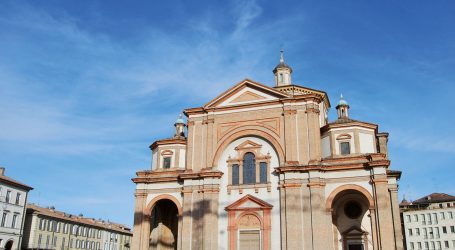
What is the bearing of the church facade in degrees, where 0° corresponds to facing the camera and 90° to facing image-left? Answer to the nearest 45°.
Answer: approximately 0°
